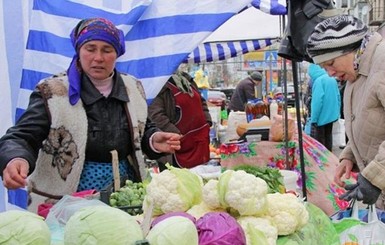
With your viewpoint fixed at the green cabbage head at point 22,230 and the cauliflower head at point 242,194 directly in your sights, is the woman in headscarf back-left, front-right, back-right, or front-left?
front-left

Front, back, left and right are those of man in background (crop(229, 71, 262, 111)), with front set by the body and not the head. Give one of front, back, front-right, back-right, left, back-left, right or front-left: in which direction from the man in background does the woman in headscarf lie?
right

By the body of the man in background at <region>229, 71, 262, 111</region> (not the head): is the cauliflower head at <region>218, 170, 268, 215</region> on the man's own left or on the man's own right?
on the man's own right
